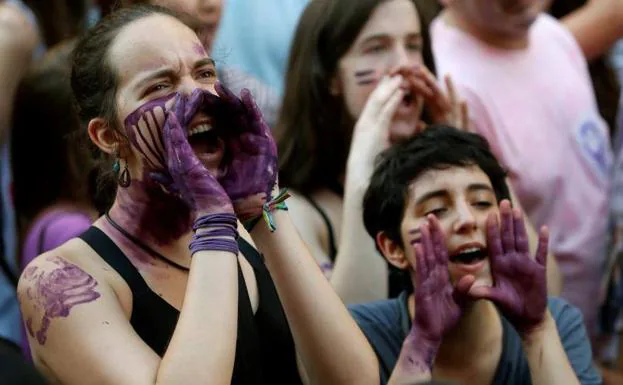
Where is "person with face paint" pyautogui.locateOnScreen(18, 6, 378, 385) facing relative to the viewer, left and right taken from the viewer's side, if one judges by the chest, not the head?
facing the viewer and to the right of the viewer

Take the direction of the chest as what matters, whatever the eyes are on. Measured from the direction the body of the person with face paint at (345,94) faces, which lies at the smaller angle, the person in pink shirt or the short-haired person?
the short-haired person

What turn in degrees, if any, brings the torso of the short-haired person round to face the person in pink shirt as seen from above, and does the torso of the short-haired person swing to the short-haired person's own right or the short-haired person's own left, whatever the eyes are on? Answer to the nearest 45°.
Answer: approximately 135° to the short-haired person's own left

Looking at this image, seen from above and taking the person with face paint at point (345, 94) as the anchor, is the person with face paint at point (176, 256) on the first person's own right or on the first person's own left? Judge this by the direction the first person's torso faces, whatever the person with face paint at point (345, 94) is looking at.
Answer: on the first person's own right
